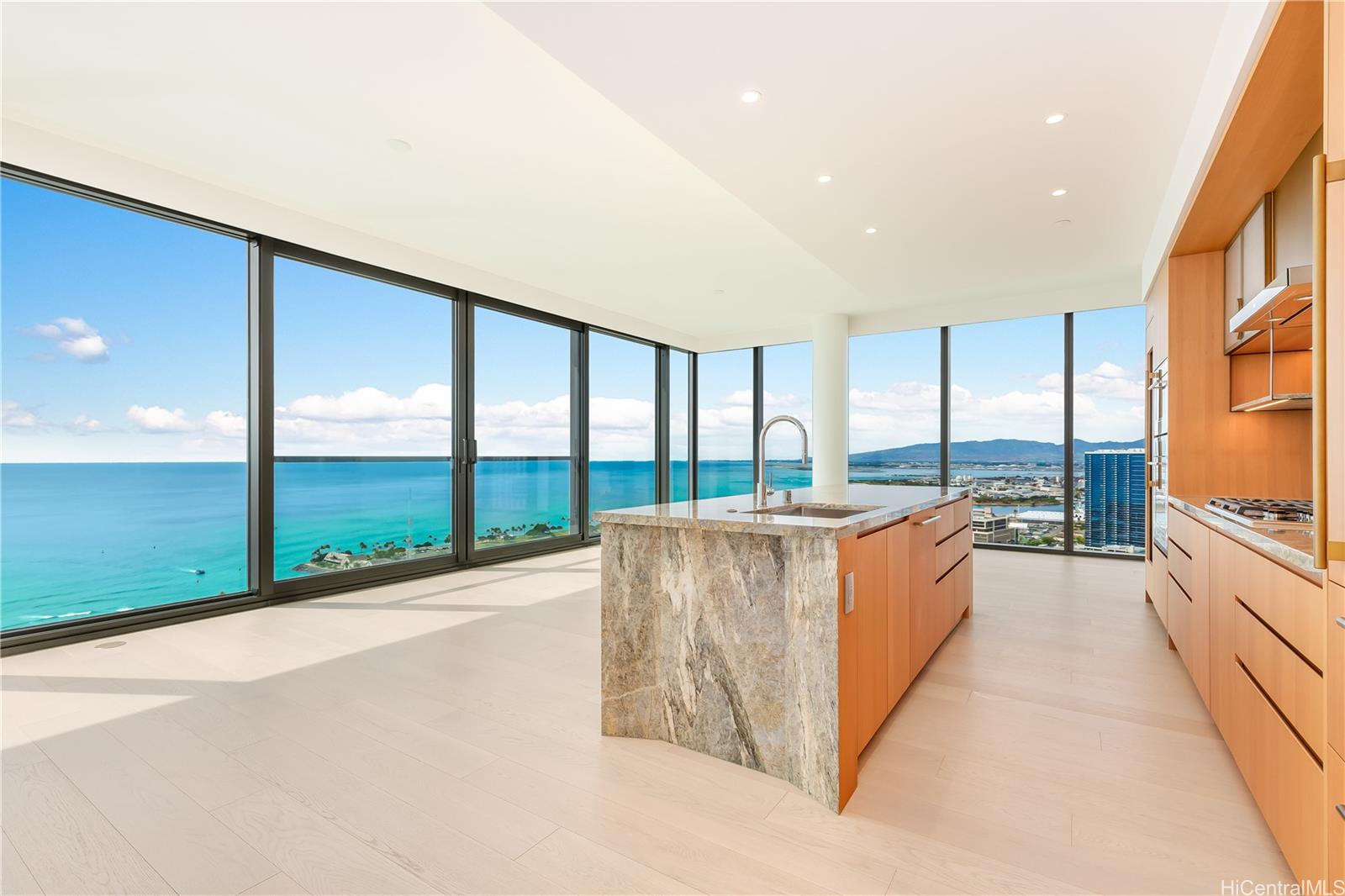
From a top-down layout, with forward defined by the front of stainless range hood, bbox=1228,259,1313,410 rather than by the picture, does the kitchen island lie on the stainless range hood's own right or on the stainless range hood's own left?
on the stainless range hood's own left

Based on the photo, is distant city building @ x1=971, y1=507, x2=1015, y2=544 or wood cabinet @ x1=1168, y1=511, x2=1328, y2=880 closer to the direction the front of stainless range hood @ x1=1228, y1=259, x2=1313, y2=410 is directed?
the distant city building

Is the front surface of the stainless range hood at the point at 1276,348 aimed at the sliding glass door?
yes

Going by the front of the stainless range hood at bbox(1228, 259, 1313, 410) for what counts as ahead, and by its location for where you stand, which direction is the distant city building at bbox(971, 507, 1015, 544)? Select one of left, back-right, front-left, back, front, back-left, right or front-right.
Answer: front-right

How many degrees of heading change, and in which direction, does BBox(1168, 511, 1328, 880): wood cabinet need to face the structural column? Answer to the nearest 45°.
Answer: approximately 45° to its right

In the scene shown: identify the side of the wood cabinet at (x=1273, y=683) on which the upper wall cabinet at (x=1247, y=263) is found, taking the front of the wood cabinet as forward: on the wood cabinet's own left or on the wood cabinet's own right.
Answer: on the wood cabinet's own right

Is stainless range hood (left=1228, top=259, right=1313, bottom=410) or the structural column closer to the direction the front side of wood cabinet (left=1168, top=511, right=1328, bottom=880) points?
the structural column

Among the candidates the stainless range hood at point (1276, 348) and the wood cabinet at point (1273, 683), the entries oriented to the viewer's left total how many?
2

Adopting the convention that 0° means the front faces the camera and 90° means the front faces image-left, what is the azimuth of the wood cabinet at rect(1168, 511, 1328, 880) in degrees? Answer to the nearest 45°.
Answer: approximately 90°

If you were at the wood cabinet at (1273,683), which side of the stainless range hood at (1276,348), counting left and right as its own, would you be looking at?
left

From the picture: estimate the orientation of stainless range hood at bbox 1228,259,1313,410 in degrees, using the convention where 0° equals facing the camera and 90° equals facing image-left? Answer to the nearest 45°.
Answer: approximately 90°
